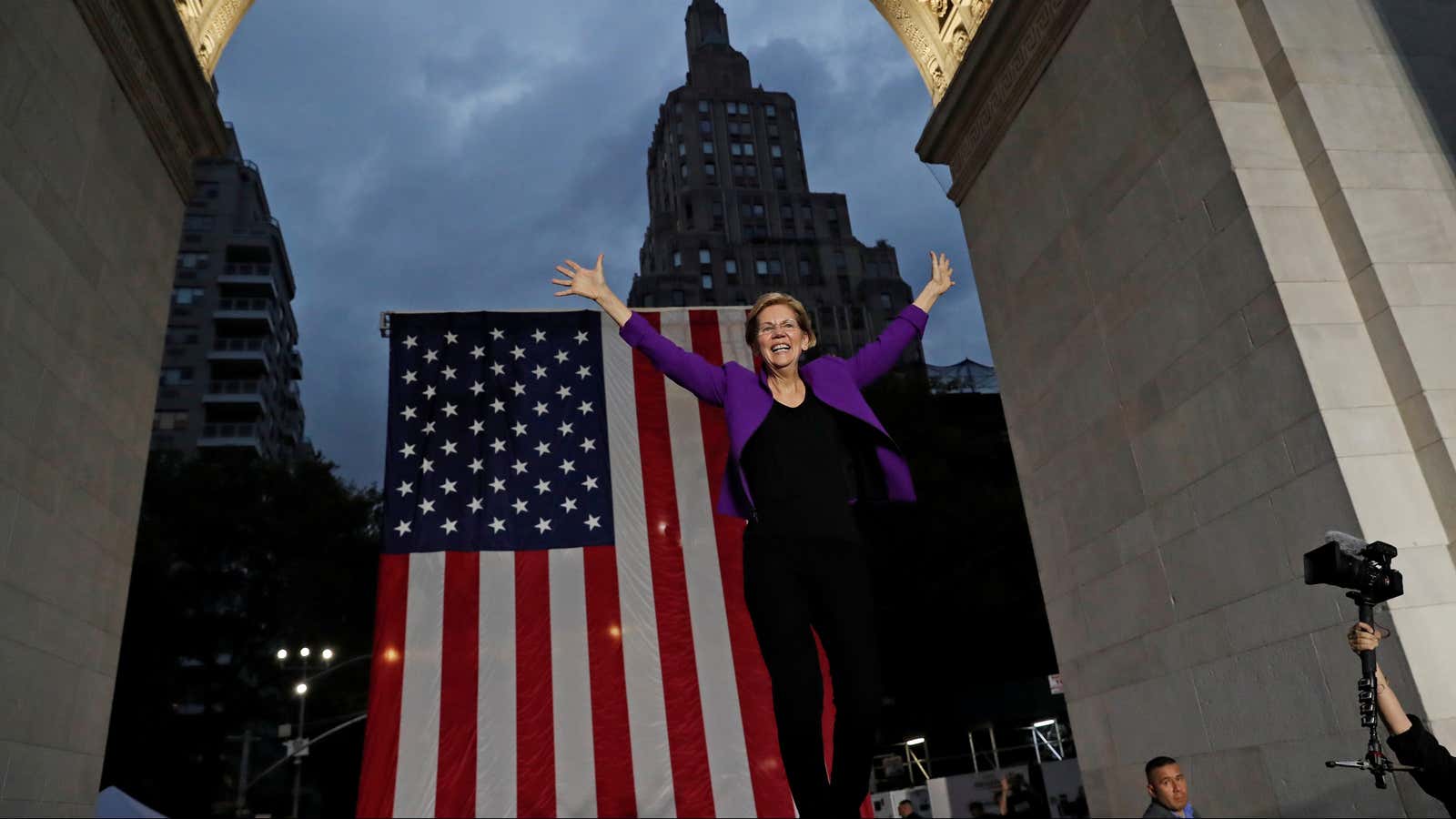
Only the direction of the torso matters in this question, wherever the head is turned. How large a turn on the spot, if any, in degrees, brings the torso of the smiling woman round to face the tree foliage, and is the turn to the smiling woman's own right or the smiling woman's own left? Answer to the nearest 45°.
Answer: approximately 135° to the smiling woman's own right

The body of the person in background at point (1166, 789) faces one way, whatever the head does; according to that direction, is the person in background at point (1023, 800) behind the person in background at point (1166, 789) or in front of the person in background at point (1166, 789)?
behind

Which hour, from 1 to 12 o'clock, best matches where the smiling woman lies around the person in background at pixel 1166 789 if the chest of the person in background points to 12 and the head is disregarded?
The smiling woman is roughly at 2 o'clock from the person in background.

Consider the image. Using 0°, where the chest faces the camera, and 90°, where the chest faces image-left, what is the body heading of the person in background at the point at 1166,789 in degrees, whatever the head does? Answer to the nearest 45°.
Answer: approximately 315°

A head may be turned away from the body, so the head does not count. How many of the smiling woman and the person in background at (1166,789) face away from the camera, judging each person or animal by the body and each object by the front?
0

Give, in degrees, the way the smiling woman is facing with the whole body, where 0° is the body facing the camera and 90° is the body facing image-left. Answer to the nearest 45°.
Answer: approximately 0°

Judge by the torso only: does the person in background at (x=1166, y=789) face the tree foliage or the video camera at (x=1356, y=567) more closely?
the video camera

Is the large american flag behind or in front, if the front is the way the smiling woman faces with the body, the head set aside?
behind

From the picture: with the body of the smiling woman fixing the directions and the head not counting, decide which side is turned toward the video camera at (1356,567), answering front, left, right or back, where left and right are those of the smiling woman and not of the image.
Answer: left

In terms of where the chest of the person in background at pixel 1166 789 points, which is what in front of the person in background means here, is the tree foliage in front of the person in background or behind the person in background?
behind
